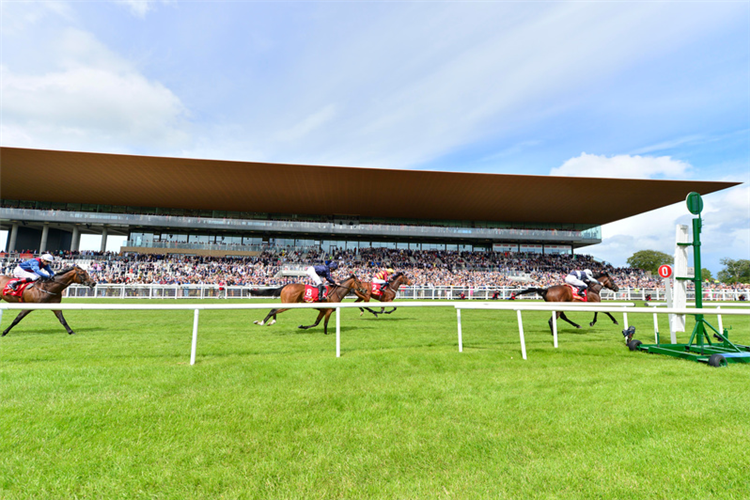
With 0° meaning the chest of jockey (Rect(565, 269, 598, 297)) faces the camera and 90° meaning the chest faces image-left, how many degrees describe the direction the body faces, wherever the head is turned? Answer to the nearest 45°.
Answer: approximately 270°

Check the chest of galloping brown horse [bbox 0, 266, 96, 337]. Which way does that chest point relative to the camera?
to the viewer's right

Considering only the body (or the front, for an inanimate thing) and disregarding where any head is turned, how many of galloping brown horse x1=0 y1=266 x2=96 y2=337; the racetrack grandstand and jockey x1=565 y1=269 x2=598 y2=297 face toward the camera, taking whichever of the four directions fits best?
1

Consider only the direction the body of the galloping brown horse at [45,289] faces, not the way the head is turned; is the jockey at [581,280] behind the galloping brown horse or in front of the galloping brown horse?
in front

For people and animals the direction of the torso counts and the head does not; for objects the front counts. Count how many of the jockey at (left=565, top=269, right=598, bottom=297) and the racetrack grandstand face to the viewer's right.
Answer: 1

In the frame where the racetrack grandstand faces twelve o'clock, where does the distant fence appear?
The distant fence is roughly at 12 o'clock from the racetrack grandstand.

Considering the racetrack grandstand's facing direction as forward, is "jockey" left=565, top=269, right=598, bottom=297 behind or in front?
in front

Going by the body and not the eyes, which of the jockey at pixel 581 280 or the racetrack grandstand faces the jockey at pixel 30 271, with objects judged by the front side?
the racetrack grandstand

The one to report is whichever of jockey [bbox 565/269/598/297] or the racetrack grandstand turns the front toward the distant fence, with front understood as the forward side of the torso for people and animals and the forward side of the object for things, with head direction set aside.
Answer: the racetrack grandstand

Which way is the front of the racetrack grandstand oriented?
toward the camera

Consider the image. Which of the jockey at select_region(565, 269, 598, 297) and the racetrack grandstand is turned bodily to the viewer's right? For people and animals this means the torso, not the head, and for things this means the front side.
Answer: the jockey

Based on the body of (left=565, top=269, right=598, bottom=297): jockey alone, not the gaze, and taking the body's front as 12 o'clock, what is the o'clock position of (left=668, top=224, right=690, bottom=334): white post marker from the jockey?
The white post marker is roughly at 2 o'clock from the jockey.
